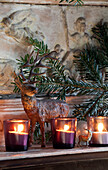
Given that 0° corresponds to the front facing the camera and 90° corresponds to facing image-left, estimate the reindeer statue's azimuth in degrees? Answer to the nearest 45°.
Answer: approximately 45°
